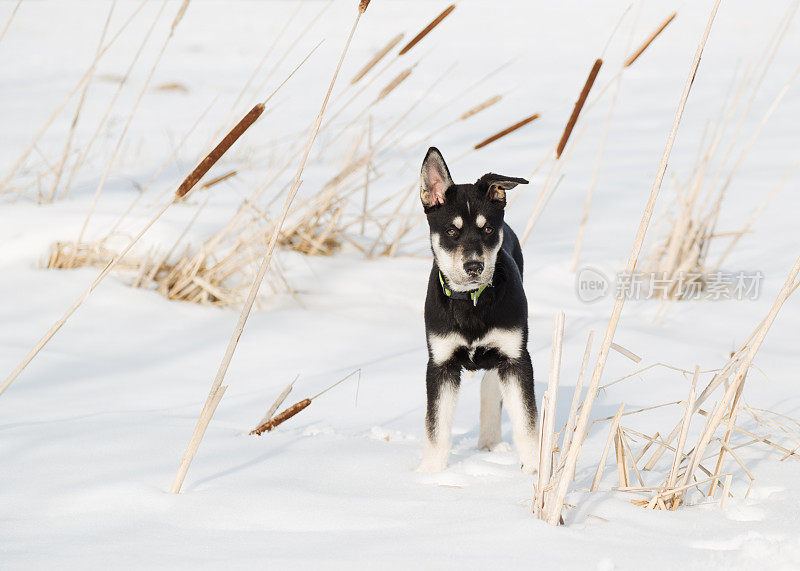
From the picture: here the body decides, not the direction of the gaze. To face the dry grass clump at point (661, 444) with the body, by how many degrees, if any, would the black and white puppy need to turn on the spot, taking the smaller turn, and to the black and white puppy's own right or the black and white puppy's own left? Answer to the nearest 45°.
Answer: approximately 45° to the black and white puppy's own left

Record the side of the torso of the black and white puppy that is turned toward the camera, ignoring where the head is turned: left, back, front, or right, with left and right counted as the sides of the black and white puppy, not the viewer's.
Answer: front

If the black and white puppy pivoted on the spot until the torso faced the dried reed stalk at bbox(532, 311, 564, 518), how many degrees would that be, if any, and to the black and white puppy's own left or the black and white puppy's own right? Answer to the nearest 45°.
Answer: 0° — it already faces it

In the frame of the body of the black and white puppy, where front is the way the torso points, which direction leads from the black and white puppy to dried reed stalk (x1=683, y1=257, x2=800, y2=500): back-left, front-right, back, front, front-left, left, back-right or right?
front-left

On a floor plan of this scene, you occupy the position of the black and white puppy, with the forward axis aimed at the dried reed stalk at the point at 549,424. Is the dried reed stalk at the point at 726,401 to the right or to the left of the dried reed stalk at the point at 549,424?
left

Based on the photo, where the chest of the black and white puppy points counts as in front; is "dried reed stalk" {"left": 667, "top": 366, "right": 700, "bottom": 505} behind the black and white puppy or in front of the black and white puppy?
in front
